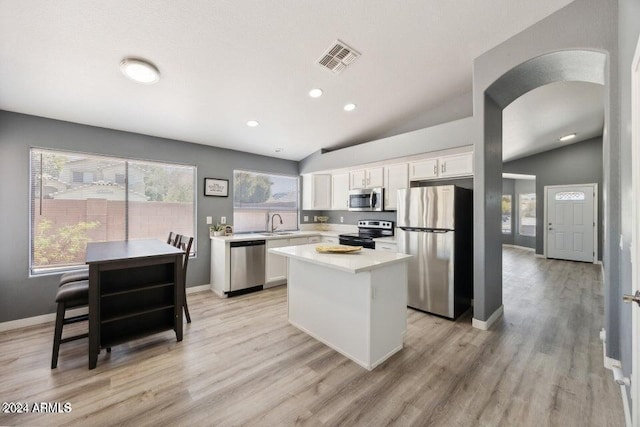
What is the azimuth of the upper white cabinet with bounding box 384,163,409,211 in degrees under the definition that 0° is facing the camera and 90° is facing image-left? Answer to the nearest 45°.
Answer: approximately 45°

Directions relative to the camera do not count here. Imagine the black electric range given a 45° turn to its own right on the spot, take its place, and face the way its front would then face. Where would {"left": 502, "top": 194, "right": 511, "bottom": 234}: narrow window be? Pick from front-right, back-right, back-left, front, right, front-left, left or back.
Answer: back-right

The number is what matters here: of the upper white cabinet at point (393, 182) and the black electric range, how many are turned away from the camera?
0

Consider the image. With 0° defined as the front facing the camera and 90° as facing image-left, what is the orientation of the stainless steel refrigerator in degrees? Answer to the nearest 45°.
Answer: approximately 45°

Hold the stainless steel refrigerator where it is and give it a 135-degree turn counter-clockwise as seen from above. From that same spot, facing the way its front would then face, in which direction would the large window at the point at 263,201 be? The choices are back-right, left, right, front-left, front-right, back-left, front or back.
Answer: back

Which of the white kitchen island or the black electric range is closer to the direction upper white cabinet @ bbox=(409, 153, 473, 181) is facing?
the white kitchen island

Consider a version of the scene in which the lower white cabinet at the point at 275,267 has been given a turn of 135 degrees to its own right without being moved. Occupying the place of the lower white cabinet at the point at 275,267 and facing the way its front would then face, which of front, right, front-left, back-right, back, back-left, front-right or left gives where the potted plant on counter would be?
front

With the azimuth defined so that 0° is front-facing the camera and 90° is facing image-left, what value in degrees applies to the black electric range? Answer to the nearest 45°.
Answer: approximately 45°

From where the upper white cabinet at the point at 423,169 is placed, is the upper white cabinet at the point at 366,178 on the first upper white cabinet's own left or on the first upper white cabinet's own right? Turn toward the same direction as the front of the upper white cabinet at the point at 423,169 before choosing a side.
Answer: on the first upper white cabinet's own right

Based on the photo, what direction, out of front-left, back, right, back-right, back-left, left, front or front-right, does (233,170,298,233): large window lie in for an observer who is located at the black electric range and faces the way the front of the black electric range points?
front-right

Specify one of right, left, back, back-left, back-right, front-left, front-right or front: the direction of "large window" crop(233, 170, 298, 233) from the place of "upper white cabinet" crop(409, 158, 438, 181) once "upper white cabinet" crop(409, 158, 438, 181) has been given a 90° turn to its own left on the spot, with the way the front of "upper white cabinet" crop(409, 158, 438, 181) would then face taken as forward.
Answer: back-right
